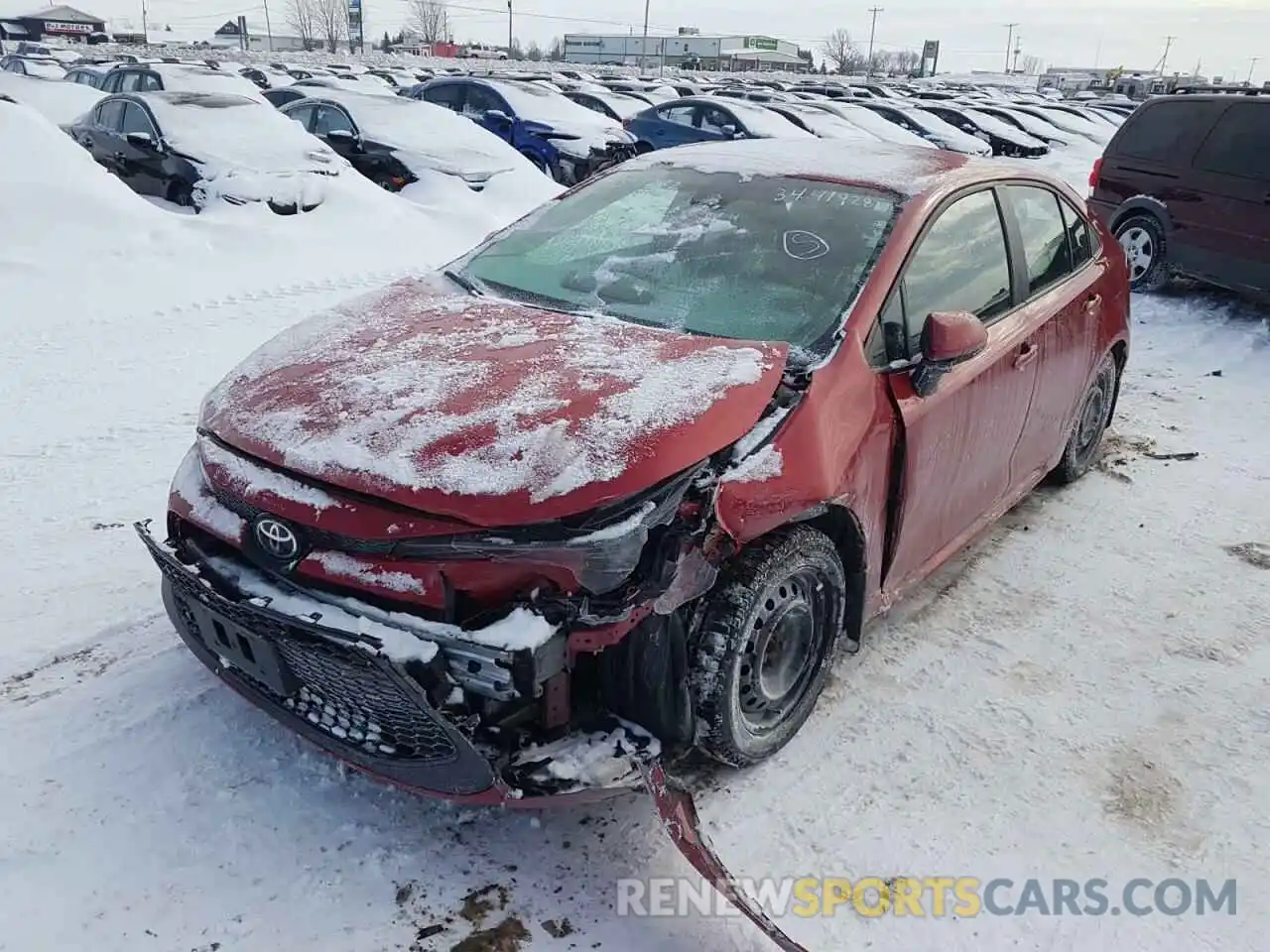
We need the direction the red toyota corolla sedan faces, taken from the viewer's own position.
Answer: facing the viewer and to the left of the viewer

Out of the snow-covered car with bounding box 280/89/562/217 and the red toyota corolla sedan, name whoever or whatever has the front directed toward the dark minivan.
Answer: the snow-covered car

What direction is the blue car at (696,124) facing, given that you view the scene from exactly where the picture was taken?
facing the viewer and to the right of the viewer

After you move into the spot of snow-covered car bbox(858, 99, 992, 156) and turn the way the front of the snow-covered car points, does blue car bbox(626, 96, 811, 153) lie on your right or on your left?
on your right

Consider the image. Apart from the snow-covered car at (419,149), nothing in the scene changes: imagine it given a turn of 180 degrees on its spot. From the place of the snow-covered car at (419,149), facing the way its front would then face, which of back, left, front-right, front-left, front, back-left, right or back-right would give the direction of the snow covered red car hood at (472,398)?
back-left

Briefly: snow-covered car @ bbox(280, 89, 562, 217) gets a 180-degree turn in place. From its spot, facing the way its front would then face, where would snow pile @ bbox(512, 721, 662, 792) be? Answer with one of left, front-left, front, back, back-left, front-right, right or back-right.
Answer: back-left

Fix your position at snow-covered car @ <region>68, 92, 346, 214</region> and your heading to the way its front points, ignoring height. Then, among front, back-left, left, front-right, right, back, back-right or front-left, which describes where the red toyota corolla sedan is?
front-right

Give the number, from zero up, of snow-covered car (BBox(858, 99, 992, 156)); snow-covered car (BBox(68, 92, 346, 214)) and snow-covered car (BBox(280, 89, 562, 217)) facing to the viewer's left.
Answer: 0

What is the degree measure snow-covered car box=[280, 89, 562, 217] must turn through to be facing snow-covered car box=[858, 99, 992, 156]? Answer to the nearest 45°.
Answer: approximately 90° to its left

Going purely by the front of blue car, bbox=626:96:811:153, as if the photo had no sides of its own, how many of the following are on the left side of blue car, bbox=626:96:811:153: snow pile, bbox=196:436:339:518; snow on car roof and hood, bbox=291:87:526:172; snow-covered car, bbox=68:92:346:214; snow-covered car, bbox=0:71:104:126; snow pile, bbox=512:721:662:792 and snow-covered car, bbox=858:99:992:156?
1

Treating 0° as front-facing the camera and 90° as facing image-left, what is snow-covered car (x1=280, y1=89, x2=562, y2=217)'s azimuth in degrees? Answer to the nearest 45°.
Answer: approximately 315°
